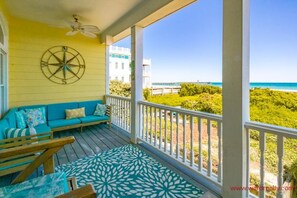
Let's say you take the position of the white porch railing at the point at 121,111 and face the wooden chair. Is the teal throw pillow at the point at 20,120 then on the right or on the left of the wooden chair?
right

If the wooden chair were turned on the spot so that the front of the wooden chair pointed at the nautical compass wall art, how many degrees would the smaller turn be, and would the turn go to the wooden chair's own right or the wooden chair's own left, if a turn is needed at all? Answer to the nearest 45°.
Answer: approximately 90° to the wooden chair's own left

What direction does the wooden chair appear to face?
to the viewer's right

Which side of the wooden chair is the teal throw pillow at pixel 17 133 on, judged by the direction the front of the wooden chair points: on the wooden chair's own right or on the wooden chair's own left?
on the wooden chair's own left

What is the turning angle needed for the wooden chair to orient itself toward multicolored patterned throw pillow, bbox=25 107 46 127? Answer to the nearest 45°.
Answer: approximately 90° to its left

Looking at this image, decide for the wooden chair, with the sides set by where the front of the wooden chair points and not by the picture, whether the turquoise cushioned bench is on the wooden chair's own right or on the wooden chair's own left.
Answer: on the wooden chair's own left

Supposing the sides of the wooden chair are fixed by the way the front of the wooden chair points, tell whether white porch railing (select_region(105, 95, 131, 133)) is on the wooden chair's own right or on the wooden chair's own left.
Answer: on the wooden chair's own left

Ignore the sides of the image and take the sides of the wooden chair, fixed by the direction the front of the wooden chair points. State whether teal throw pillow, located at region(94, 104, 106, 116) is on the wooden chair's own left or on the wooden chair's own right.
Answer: on the wooden chair's own left
